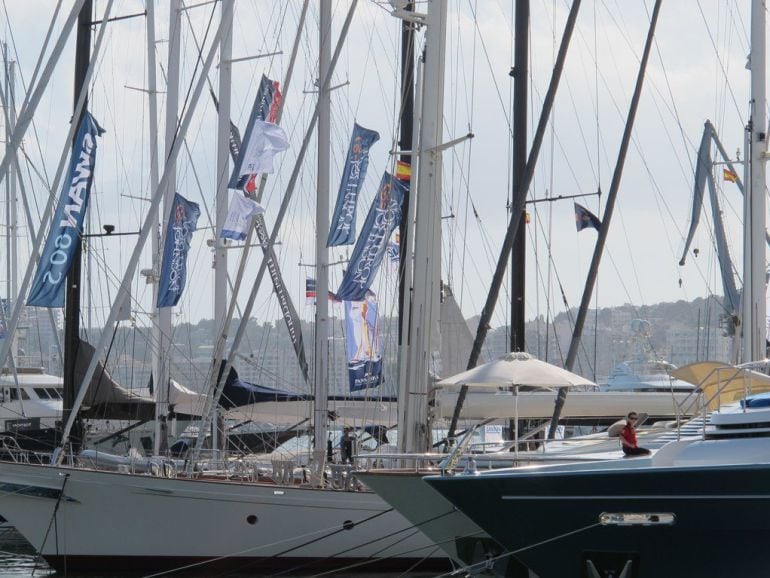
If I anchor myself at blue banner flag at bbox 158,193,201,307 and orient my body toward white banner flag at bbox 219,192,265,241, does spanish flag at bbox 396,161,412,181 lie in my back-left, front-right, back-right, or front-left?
front-left

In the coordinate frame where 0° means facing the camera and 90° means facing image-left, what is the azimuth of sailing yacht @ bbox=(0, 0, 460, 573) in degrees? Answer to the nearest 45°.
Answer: approximately 90°

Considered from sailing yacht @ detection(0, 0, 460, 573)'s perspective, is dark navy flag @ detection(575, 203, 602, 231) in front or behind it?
behind
